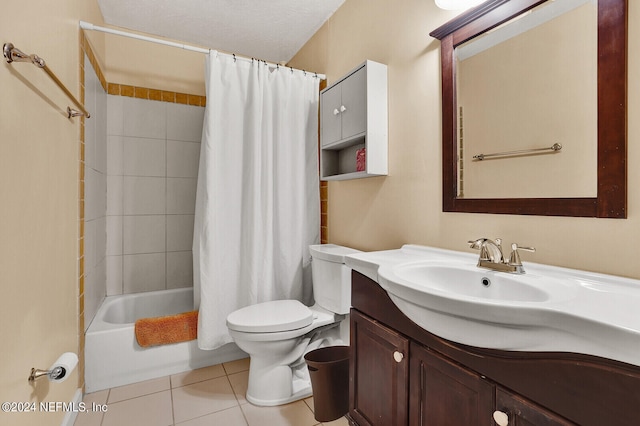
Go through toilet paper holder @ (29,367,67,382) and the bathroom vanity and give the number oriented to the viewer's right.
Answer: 1

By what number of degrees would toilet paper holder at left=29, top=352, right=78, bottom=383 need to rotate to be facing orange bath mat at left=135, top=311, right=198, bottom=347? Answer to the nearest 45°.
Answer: approximately 45° to its left

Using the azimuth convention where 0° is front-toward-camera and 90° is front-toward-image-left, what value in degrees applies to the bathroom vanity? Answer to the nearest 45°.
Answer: approximately 45°

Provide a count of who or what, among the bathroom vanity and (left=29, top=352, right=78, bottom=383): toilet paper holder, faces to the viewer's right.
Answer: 1

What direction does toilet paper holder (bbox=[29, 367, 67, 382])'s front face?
to the viewer's right
